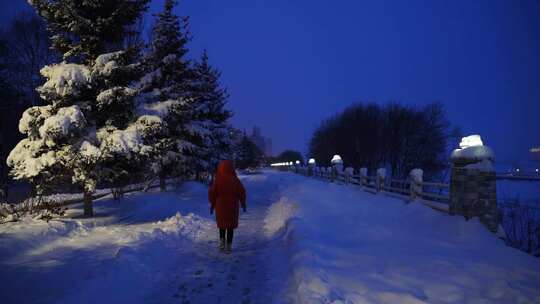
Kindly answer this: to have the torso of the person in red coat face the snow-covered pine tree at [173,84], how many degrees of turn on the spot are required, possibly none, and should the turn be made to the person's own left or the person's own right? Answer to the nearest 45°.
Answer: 0° — they already face it

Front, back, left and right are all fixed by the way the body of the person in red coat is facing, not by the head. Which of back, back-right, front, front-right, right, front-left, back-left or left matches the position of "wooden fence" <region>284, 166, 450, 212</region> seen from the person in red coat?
front-right

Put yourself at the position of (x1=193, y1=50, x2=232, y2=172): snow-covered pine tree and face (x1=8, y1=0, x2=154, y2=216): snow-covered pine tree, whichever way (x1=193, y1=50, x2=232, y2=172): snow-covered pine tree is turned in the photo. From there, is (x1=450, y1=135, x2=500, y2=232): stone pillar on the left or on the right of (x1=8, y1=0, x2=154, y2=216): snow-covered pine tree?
left

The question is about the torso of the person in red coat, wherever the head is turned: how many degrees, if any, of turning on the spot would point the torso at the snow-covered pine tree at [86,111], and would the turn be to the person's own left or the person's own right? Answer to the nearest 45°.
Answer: approximately 45° to the person's own left

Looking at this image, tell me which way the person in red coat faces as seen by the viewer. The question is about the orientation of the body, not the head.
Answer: away from the camera

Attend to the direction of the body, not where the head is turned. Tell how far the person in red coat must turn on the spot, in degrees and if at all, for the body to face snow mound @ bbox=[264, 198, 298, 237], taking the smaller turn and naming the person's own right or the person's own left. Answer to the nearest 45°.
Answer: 0° — they already face it

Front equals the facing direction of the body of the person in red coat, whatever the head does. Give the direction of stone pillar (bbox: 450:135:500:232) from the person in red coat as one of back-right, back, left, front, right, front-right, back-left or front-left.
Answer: right

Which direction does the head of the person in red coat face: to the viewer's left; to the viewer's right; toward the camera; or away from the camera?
away from the camera

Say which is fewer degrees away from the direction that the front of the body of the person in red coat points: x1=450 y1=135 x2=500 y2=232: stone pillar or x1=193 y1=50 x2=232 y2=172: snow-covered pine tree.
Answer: the snow-covered pine tree
